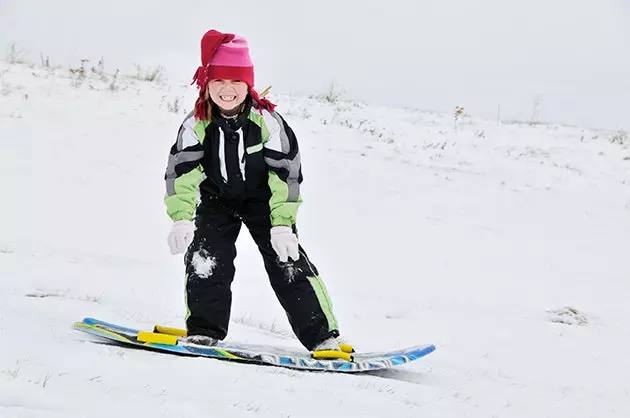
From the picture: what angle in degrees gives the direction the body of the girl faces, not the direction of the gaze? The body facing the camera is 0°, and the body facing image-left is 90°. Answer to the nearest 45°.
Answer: approximately 0°
